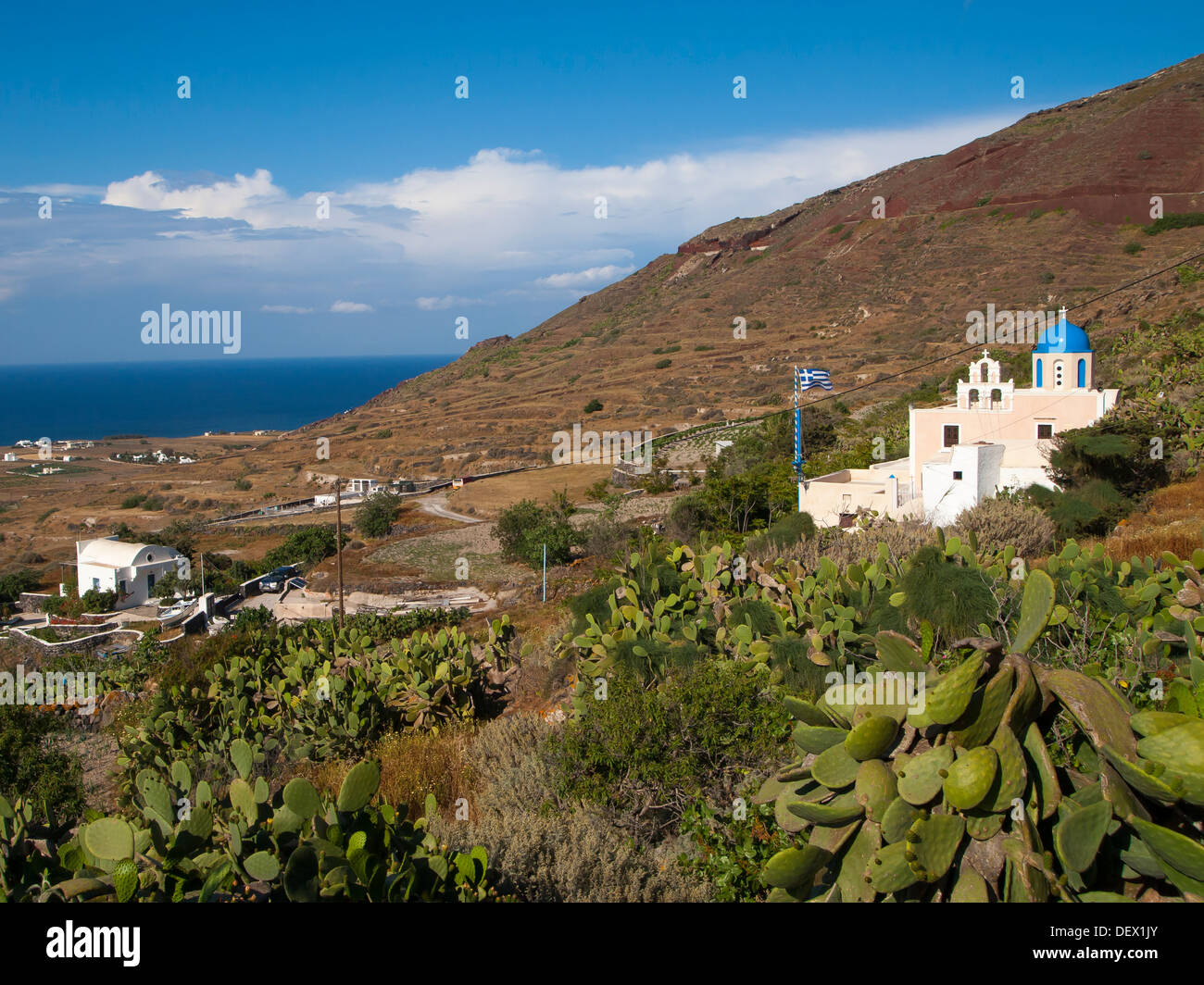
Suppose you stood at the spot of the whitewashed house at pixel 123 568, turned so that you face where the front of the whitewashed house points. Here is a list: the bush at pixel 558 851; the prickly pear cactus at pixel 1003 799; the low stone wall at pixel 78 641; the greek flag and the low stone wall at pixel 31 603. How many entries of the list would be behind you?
1

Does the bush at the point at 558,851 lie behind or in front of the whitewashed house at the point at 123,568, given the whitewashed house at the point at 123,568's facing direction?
in front
